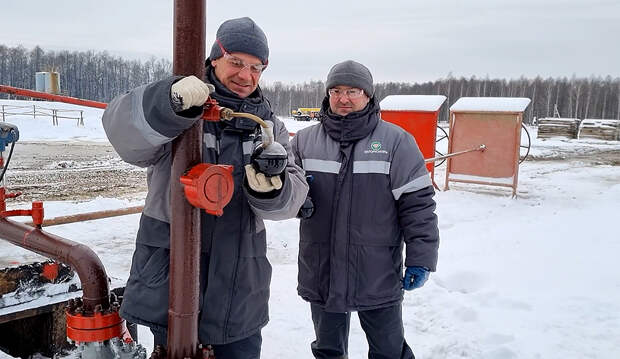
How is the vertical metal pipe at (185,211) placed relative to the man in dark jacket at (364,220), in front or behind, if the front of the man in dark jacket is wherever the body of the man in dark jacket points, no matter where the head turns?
in front

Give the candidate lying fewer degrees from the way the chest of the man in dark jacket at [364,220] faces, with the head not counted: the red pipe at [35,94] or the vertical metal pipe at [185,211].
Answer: the vertical metal pipe

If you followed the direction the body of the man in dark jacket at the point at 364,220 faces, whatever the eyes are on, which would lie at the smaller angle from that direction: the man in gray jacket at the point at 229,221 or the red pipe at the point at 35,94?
the man in gray jacket

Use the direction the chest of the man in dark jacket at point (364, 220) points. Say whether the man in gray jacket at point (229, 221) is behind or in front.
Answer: in front

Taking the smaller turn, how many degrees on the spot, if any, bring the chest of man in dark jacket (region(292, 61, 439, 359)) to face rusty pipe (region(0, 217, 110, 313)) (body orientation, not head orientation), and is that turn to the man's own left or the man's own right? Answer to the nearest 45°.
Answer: approximately 45° to the man's own right

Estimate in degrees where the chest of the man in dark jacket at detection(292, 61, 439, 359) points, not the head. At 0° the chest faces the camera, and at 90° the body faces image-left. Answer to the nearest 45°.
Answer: approximately 0°

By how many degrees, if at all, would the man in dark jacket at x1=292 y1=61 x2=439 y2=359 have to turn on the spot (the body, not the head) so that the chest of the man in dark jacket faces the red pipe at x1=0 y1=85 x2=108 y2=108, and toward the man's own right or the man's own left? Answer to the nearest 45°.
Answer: approximately 90° to the man's own right
